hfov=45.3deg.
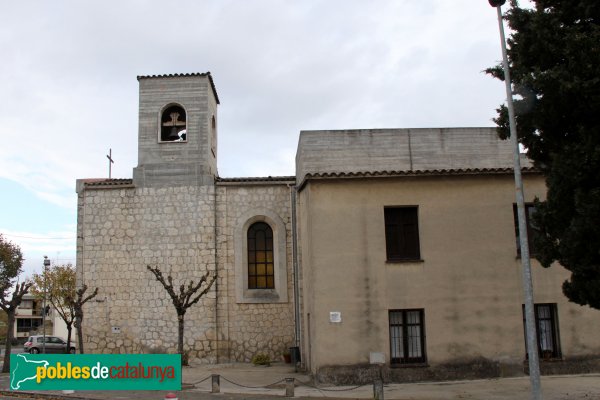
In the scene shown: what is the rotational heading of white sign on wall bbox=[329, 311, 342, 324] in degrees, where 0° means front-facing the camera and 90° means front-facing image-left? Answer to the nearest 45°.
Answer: approximately 0°

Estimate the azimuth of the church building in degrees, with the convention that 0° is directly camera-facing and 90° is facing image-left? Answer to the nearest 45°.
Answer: approximately 90°

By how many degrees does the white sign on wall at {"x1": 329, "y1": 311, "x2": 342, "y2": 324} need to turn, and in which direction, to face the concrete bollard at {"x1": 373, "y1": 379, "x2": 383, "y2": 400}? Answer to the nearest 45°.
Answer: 0° — it already faces it

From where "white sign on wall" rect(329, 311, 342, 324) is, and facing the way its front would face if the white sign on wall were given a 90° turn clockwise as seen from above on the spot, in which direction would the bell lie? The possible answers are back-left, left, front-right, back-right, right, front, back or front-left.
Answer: front-right

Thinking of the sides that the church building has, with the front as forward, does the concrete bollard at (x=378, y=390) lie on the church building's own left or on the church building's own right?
on the church building's own left
